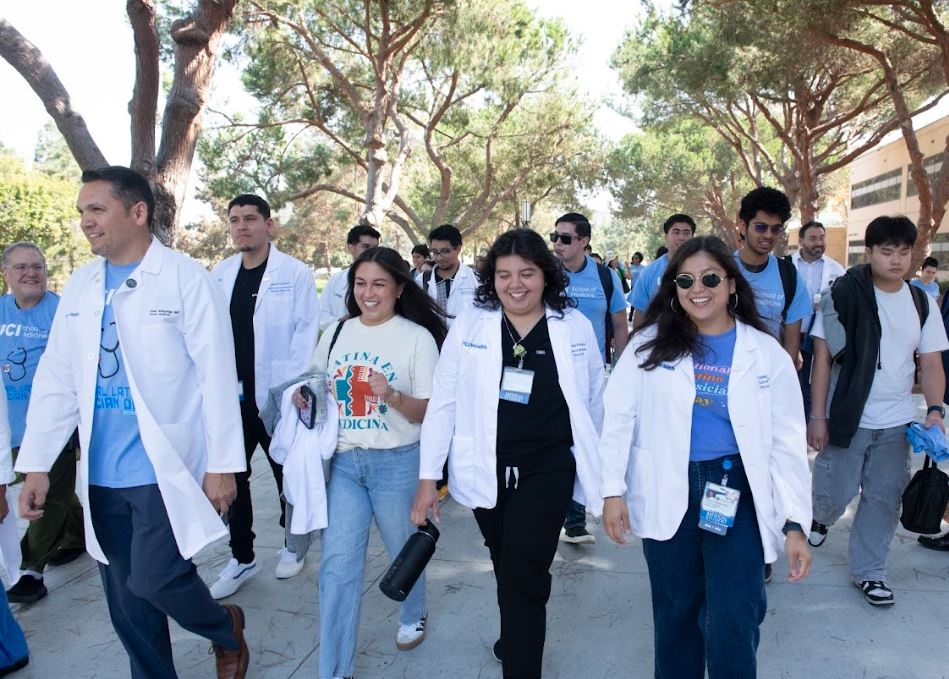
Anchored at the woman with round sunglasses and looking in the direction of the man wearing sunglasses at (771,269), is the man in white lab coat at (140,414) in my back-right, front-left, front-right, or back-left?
back-left

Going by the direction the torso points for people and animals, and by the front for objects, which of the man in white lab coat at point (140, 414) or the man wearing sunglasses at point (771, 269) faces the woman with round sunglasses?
the man wearing sunglasses

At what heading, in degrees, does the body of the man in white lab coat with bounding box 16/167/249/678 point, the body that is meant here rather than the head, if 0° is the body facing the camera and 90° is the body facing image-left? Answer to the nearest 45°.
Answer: approximately 45°

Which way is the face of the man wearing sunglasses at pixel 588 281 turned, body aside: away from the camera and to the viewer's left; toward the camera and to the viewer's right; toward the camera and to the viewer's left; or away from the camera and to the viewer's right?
toward the camera and to the viewer's left

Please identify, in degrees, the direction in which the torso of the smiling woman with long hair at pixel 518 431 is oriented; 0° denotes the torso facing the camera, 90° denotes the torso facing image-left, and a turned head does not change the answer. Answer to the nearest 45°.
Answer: approximately 0°

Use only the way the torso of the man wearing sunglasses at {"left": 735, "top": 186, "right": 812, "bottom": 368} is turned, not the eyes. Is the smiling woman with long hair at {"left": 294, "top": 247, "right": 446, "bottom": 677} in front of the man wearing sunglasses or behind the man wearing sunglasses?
in front

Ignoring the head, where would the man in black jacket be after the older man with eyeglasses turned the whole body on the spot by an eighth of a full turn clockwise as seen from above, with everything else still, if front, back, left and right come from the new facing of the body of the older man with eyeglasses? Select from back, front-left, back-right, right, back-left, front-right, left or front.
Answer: left

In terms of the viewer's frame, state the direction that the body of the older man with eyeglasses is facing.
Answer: toward the camera

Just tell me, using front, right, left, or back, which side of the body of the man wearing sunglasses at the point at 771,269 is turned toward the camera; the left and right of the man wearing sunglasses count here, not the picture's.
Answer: front

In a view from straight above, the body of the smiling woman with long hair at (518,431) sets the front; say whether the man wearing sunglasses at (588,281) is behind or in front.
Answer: behind

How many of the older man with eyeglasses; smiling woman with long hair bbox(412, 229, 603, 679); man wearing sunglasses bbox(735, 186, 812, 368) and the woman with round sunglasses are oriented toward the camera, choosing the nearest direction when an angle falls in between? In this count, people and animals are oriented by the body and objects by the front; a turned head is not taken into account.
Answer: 4

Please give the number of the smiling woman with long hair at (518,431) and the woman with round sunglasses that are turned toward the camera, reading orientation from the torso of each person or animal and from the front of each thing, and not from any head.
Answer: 2

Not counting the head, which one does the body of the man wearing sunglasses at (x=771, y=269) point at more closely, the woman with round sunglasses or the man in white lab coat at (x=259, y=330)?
the woman with round sunglasses

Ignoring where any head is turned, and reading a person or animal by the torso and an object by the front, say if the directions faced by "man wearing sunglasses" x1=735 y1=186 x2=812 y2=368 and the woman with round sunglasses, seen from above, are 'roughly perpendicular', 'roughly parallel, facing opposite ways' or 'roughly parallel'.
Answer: roughly parallel

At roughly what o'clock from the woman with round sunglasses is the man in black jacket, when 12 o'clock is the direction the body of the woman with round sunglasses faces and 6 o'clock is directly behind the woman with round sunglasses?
The man in black jacket is roughly at 7 o'clock from the woman with round sunglasses.

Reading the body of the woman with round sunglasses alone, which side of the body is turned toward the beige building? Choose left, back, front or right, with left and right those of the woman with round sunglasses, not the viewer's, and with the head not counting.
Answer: back

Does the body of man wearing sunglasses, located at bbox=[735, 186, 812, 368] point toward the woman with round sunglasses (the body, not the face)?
yes
